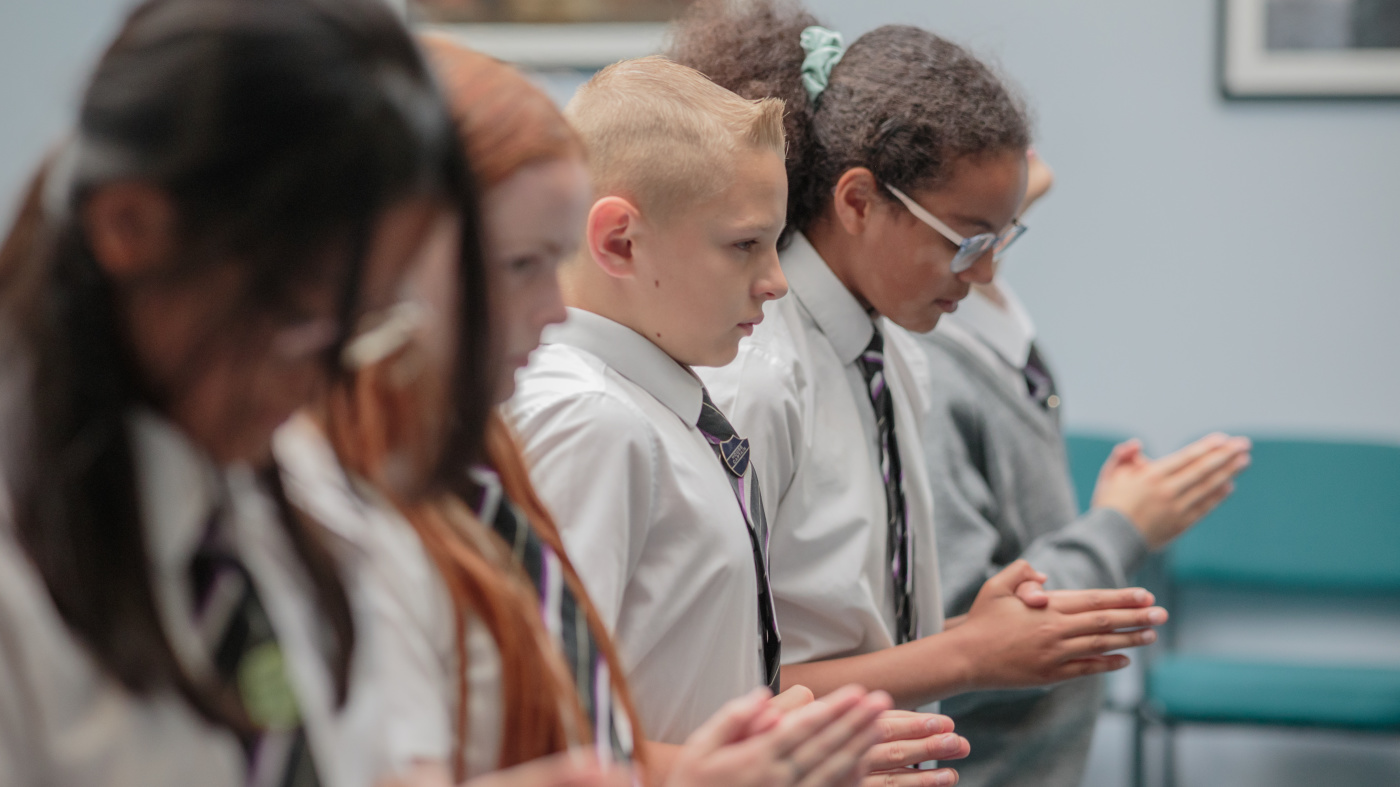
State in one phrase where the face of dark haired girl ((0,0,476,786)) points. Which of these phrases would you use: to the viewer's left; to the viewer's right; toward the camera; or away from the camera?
to the viewer's right

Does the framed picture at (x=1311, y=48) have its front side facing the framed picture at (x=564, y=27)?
no

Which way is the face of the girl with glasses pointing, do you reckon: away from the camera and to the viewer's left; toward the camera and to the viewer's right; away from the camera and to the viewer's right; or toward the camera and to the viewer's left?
toward the camera and to the viewer's right

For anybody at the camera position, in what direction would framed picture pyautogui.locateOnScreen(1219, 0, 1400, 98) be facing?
facing the viewer

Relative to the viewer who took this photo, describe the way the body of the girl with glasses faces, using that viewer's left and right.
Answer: facing the viewer and to the right of the viewer

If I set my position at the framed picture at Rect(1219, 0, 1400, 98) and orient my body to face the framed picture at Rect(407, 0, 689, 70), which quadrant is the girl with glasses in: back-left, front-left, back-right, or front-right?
front-left

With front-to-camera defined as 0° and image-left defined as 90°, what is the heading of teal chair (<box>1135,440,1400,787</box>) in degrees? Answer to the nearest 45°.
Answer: approximately 0°

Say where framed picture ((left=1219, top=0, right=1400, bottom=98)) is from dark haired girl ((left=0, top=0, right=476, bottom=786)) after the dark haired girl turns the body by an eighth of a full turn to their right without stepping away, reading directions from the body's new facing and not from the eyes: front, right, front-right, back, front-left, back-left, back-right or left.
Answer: back-left

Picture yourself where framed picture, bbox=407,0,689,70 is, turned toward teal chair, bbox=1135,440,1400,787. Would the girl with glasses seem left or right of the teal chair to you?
right

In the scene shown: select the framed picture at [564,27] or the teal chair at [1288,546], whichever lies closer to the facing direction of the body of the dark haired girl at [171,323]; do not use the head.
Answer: the teal chair

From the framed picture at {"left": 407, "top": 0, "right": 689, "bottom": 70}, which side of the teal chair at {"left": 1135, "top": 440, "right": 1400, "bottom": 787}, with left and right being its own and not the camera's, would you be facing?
right

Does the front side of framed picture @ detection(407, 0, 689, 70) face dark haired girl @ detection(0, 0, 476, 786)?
yes

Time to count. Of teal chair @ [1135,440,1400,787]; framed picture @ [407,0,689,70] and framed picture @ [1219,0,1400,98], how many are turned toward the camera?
3

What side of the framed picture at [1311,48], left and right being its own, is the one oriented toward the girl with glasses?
front
